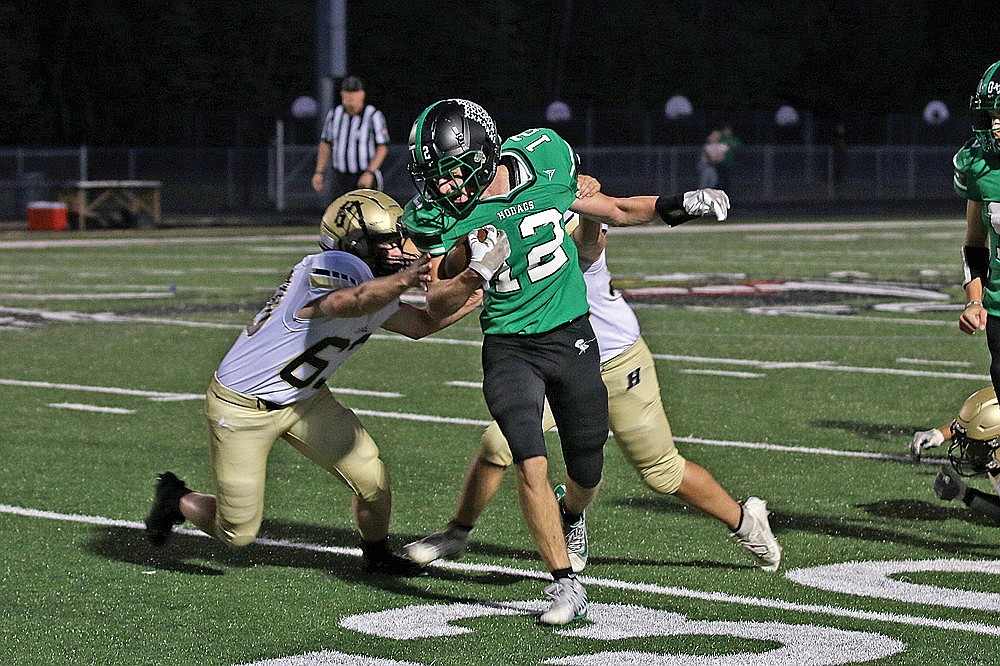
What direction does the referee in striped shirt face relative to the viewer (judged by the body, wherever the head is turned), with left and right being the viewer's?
facing the viewer

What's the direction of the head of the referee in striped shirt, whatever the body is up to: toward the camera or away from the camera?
toward the camera

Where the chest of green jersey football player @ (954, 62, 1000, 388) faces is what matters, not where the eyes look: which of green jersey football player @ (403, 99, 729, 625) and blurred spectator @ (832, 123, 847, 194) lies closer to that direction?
the green jersey football player

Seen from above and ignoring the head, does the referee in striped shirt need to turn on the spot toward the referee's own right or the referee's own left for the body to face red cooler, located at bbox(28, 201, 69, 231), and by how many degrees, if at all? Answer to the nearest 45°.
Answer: approximately 135° to the referee's own right

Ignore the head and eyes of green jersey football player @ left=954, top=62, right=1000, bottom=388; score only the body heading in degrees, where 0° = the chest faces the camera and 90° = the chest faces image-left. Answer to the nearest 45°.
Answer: approximately 0°

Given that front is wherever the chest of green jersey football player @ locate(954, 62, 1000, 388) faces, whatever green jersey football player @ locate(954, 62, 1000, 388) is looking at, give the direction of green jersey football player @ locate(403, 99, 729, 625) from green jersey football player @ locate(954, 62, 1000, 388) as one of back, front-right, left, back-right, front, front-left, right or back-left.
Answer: front-right

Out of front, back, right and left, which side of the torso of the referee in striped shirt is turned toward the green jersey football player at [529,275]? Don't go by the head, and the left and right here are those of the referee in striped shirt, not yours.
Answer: front

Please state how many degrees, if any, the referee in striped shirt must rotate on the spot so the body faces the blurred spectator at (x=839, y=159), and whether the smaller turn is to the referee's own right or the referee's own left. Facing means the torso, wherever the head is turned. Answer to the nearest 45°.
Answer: approximately 135° to the referee's own left

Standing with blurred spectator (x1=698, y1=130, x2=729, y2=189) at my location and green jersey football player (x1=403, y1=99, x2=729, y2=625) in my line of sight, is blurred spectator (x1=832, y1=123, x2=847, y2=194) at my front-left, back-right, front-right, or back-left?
back-left

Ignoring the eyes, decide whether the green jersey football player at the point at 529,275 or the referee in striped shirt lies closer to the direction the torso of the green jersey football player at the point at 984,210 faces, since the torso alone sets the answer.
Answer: the green jersey football player
